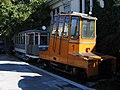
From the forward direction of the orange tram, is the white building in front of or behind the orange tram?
behind

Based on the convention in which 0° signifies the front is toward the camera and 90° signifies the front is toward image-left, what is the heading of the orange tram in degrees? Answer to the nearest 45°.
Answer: approximately 315°

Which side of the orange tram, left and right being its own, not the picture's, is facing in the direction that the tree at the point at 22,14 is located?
back
